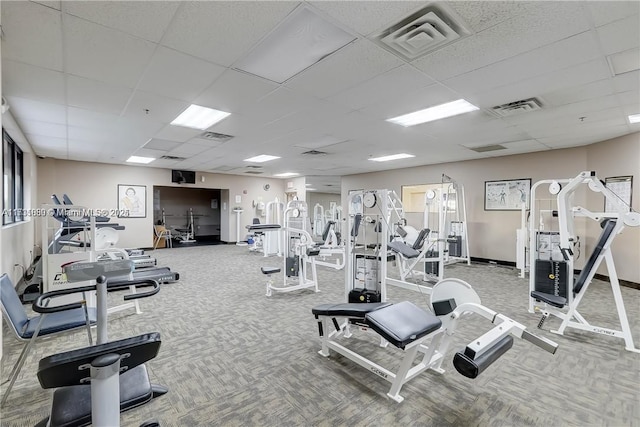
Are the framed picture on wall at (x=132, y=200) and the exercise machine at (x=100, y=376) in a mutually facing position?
yes

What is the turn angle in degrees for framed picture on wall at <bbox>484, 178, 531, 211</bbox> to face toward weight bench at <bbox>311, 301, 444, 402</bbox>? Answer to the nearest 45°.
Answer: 0° — it already faces it

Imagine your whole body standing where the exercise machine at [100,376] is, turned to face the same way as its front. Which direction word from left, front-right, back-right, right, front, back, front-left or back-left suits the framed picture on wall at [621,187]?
right

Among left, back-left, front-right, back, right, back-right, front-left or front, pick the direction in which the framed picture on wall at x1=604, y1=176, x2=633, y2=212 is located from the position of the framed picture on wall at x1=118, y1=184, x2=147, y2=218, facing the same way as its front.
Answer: front-left

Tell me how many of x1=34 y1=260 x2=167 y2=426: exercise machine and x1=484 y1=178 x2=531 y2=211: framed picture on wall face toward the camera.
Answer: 1

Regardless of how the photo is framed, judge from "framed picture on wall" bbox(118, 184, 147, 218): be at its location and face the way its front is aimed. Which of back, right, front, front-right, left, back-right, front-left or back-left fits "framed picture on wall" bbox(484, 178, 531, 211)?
front-left

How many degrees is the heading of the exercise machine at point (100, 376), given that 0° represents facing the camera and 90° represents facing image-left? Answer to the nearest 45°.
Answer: approximately 180°

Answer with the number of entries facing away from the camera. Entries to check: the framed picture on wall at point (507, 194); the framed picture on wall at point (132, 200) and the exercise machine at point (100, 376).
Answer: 1

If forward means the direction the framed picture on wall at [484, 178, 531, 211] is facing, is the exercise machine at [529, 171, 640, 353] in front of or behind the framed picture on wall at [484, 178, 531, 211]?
in front

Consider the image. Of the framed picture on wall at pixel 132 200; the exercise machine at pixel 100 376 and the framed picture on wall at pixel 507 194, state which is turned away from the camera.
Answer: the exercise machine

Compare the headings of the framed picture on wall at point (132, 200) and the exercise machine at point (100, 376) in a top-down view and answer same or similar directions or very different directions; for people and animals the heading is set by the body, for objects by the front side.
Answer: very different directions

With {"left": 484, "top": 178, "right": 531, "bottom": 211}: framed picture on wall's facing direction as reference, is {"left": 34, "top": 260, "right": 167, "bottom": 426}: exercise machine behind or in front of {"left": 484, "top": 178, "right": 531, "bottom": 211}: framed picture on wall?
in front

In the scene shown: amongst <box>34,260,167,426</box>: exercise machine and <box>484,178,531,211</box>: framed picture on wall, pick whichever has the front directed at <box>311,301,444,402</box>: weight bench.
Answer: the framed picture on wall

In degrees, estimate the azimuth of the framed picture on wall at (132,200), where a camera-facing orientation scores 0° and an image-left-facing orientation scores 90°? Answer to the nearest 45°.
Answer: approximately 0°

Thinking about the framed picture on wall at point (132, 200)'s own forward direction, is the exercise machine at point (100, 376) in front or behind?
in front
